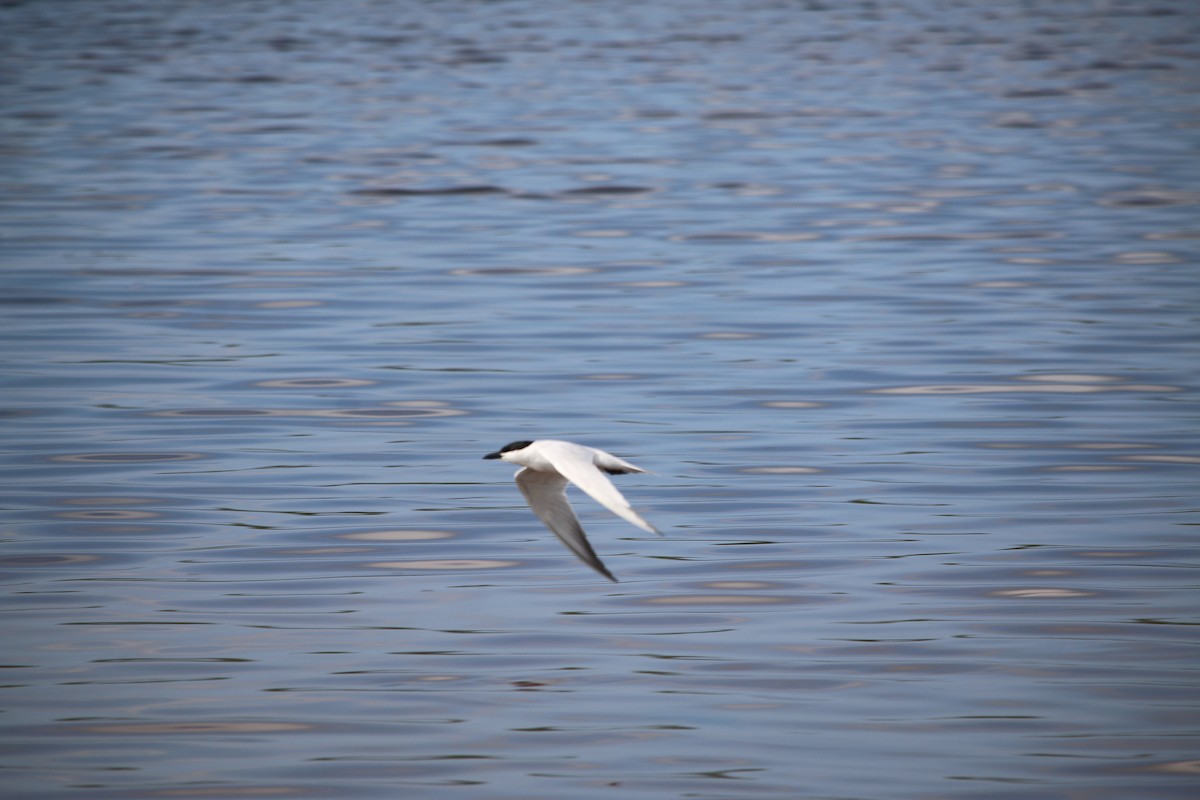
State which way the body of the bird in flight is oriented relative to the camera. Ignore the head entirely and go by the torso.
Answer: to the viewer's left
